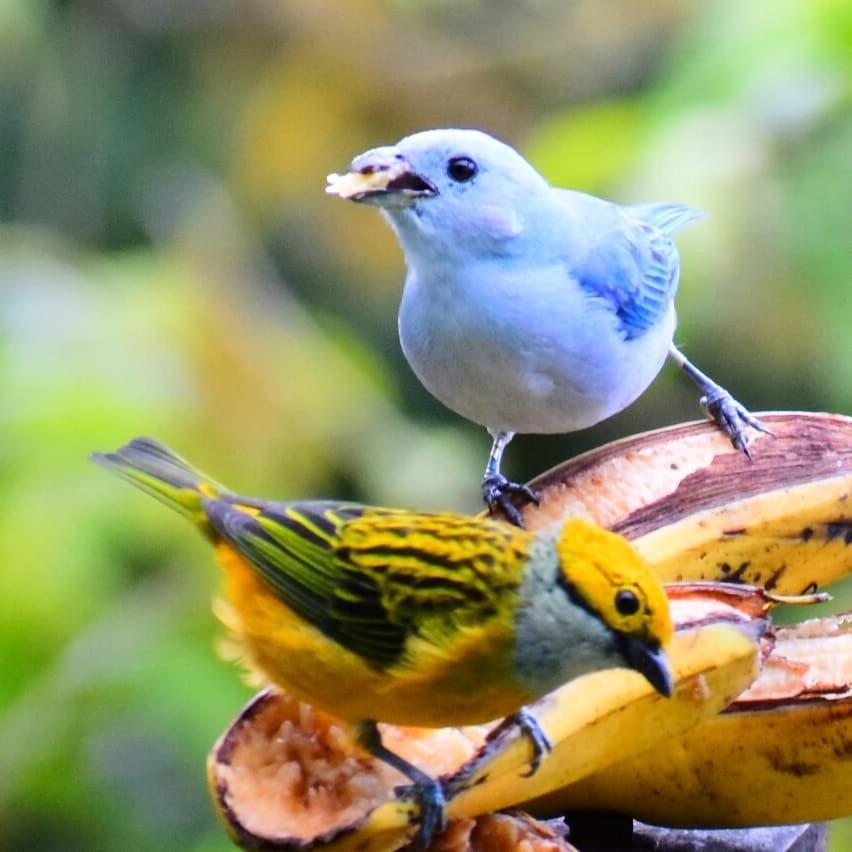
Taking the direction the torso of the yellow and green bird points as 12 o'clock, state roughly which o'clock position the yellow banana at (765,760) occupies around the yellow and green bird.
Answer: The yellow banana is roughly at 11 o'clock from the yellow and green bird.

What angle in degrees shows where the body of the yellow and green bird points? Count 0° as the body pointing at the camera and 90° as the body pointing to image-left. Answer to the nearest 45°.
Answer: approximately 270°

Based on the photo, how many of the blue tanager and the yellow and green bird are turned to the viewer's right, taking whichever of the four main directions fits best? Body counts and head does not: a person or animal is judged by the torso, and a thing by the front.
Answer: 1

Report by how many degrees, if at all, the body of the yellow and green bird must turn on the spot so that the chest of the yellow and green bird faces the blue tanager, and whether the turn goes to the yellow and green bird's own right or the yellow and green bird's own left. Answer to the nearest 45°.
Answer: approximately 90° to the yellow and green bird's own left
